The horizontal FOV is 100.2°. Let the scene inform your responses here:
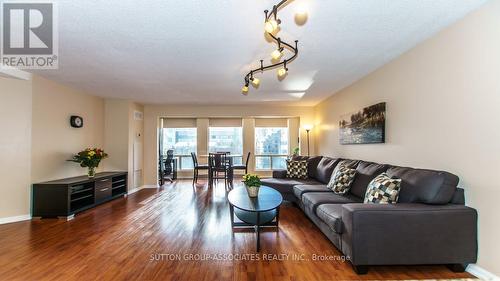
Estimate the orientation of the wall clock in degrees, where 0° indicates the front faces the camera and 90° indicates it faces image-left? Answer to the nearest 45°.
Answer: approximately 315°

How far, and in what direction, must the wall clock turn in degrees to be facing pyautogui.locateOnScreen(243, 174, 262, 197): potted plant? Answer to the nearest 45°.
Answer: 0° — it already faces it

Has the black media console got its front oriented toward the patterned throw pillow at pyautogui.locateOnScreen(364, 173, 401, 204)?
yes

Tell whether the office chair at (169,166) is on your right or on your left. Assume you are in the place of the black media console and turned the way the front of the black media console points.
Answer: on your left

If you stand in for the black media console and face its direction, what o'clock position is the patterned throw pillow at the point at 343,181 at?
The patterned throw pillow is roughly at 12 o'clock from the black media console.

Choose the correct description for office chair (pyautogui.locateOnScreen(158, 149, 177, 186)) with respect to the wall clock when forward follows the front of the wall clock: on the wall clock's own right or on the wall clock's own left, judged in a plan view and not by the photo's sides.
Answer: on the wall clock's own left
